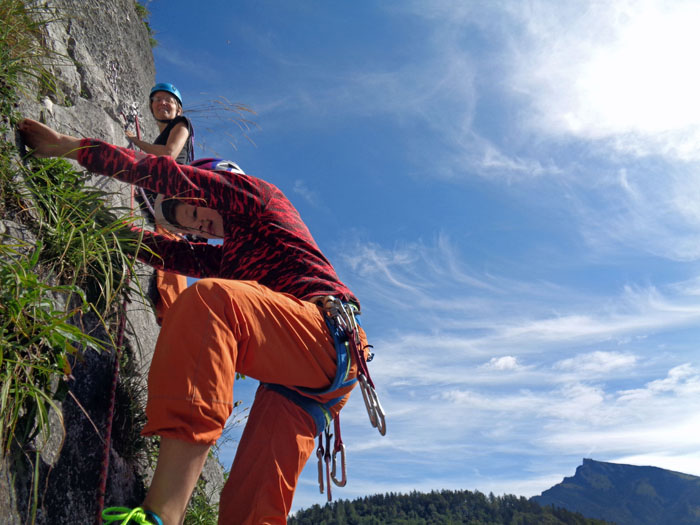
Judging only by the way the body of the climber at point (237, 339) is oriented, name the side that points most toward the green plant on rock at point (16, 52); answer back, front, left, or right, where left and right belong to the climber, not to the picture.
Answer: front

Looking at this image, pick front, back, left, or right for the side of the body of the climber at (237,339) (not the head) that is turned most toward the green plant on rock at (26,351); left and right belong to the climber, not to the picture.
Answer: front

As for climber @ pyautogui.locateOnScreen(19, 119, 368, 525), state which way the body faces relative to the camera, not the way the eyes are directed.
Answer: to the viewer's left
